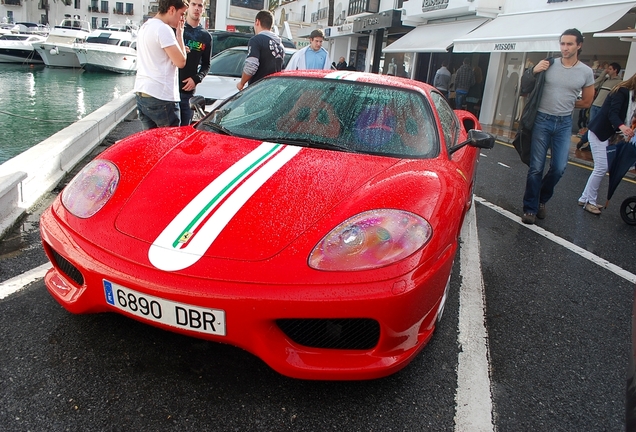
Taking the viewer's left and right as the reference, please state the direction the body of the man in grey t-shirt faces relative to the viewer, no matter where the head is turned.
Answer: facing the viewer

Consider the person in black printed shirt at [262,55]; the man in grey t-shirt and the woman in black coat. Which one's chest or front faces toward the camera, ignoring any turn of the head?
the man in grey t-shirt

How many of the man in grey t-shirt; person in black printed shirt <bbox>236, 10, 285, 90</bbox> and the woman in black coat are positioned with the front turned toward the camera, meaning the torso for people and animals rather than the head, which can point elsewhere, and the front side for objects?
1

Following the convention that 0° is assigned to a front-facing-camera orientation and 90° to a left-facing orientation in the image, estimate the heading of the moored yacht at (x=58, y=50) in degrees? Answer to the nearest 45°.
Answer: approximately 45°

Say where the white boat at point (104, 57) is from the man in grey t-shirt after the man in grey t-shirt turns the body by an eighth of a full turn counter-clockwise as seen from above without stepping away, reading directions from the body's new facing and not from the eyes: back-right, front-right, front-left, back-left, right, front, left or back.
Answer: back

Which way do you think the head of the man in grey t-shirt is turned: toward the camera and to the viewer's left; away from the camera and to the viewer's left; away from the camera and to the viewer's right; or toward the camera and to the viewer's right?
toward the camera and to the viewer's left

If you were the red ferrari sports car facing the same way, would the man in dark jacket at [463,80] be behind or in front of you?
behind

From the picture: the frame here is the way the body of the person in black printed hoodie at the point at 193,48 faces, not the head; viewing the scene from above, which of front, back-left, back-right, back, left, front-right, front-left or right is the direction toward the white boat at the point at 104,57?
back-right

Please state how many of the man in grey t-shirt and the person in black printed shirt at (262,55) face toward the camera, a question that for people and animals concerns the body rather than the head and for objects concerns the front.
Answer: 1

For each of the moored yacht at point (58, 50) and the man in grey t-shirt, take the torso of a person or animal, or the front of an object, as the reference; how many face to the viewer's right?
0

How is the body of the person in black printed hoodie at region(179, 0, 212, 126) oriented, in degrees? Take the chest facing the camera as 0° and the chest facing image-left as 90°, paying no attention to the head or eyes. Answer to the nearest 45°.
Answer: approximately 45°

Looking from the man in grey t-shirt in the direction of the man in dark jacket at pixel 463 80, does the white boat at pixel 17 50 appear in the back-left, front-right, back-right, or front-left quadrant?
front-left

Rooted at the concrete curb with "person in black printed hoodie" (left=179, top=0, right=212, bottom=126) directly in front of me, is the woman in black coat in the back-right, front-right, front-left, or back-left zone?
front-right
